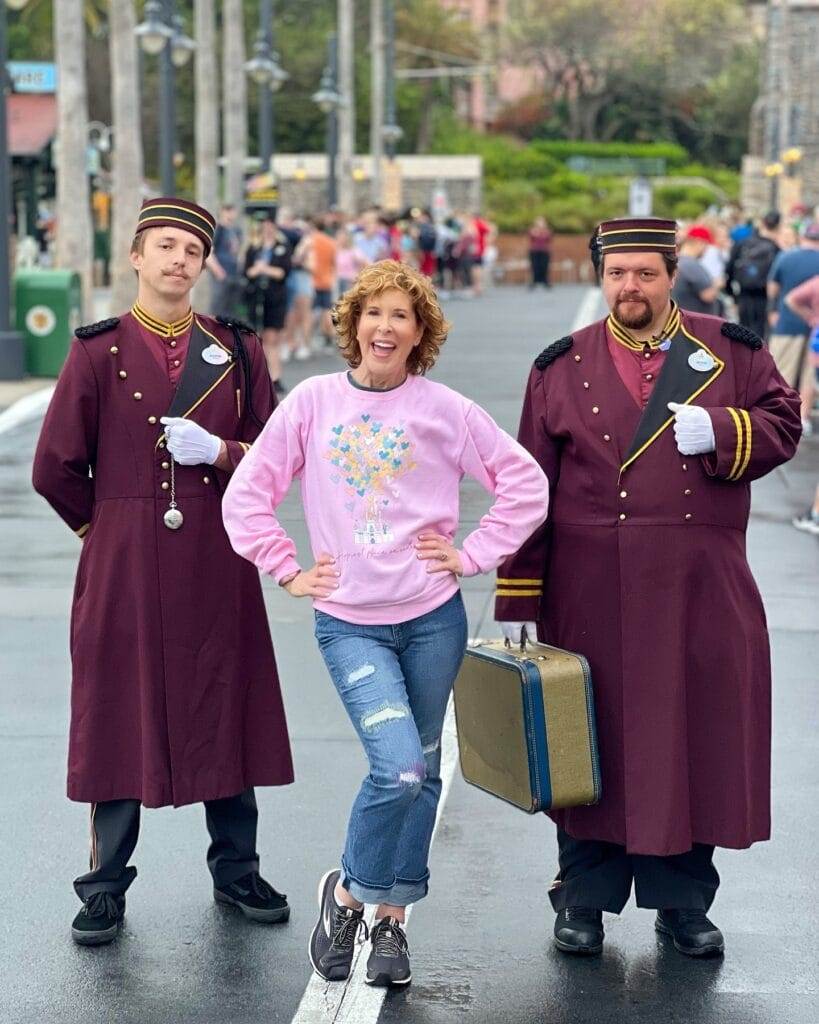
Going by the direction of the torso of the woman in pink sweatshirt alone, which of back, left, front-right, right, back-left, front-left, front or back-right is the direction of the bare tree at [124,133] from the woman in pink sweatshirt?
back

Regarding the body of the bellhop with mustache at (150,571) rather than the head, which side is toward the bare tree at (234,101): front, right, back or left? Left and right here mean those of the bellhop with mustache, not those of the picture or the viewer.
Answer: back

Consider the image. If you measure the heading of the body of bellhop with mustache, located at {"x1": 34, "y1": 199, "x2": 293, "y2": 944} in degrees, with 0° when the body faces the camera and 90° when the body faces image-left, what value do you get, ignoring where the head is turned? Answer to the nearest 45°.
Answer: approximately 0°

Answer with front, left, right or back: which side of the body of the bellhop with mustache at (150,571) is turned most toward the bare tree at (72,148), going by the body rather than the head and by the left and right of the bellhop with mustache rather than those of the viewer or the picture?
back

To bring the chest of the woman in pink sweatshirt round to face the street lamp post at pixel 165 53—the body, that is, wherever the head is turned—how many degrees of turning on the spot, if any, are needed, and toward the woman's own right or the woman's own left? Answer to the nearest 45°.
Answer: approximately 180°

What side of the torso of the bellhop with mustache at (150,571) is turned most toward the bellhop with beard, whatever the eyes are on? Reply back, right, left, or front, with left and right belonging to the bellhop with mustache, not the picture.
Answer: left

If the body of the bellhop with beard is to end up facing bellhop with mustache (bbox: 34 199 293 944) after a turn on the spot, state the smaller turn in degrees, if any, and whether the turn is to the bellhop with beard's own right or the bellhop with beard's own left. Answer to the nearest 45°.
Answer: approximately 90° to the bellhop with beard's own right

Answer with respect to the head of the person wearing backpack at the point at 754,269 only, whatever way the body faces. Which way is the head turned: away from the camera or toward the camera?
away from the camera
